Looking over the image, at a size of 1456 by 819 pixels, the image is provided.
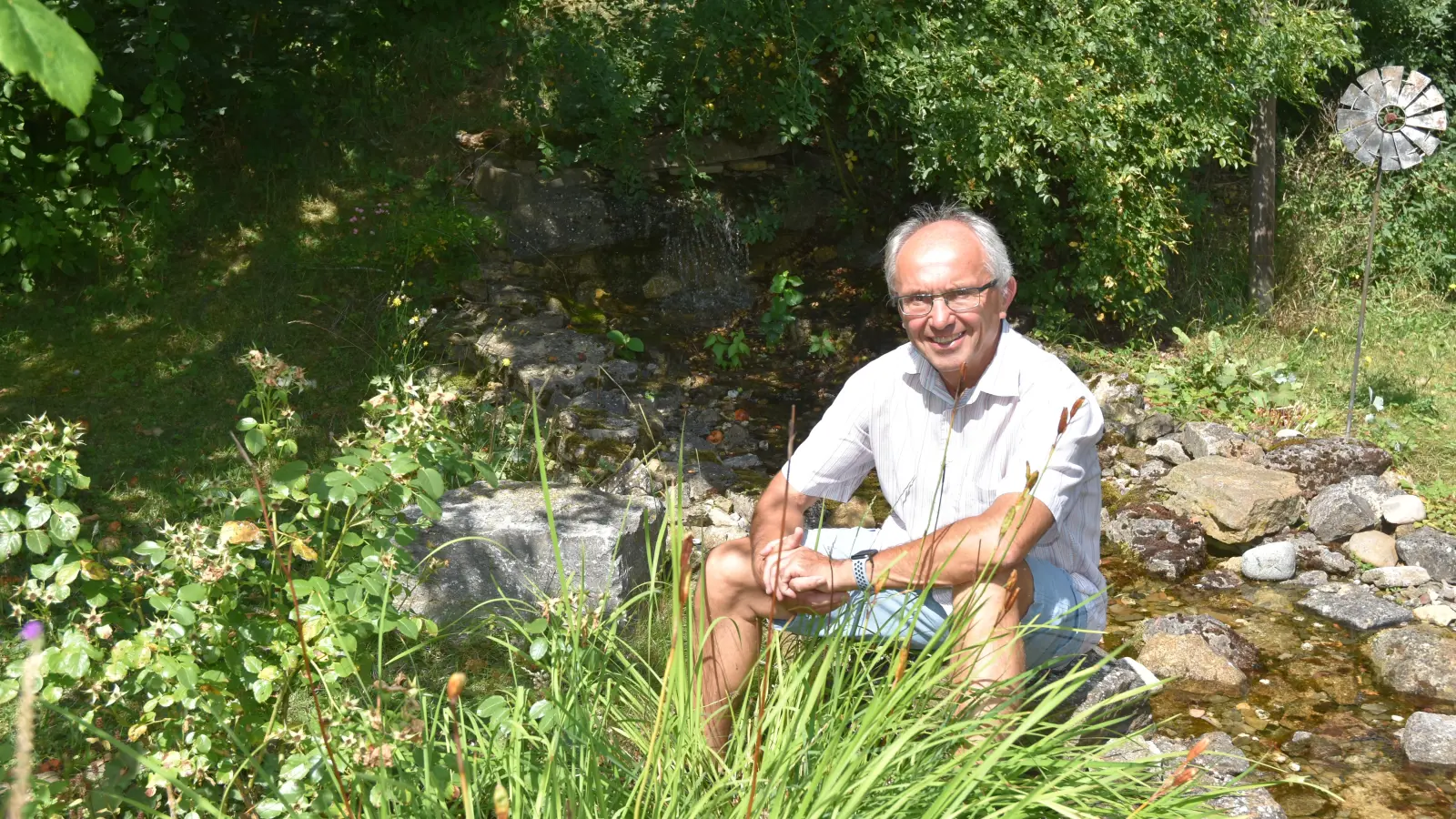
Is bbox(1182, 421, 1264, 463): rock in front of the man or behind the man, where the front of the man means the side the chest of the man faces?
behind

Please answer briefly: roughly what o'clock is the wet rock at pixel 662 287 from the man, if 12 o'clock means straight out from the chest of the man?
The wet rock is roughly at 4 o'clock from the man.

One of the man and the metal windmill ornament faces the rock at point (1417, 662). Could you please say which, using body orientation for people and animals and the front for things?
the metal windmill ornament

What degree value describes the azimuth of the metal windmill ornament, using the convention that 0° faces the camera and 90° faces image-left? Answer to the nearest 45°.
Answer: approximately 0°

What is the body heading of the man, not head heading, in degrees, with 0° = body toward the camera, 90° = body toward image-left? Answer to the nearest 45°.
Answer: approximately 45°
